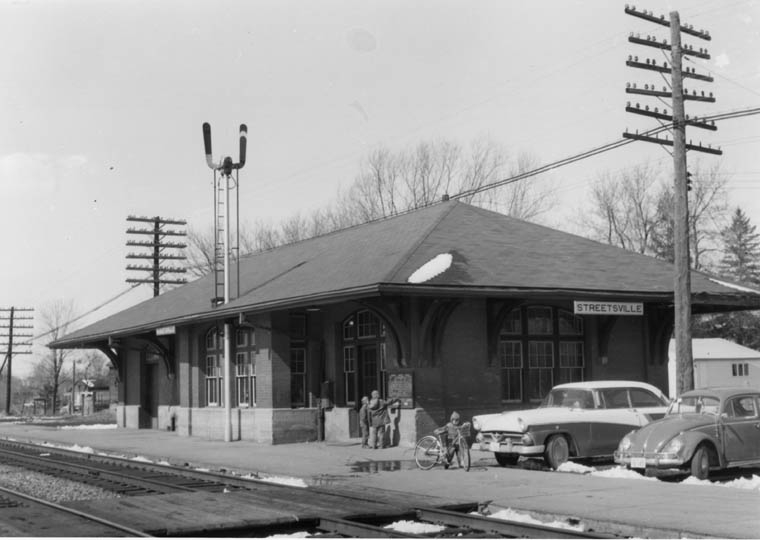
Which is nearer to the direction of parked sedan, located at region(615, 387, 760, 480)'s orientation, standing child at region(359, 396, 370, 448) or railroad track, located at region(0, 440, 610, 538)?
the railroad track

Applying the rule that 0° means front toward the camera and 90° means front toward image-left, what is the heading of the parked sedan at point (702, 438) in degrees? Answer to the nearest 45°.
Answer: approximately 45°

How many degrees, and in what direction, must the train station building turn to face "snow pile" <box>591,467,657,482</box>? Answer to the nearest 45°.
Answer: approximately 45° to its left

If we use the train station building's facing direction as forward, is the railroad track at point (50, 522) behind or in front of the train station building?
in front

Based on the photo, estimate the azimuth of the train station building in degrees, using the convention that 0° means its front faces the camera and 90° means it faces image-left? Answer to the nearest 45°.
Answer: approximately 45°

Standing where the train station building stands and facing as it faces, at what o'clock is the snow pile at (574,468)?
The snow pile is roughly at 10 o'clock from the train station building.

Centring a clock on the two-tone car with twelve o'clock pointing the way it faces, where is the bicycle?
The bicycle is roughly at 1 o'clock from the two-tone car.

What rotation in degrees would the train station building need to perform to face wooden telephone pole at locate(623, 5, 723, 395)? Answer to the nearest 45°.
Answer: approximately 90° to its left

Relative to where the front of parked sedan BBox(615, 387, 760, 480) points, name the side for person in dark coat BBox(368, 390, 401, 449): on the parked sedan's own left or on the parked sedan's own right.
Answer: on the parked sedan's own right
